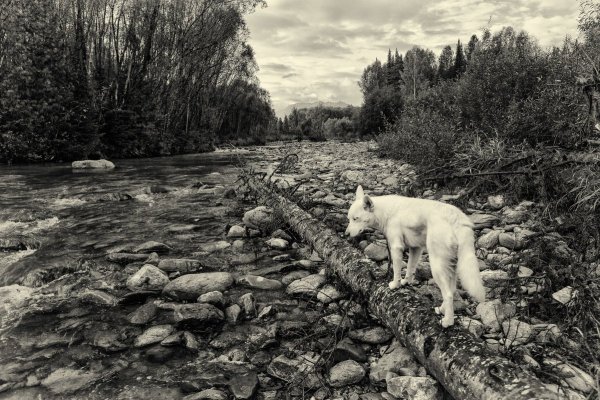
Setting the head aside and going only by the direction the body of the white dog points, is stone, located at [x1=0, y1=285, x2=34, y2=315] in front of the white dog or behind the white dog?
in front

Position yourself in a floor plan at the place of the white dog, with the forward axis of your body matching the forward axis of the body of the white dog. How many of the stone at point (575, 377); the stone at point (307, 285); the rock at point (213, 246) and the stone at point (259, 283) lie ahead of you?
3

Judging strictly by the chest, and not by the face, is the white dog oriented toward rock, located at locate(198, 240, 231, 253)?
yes

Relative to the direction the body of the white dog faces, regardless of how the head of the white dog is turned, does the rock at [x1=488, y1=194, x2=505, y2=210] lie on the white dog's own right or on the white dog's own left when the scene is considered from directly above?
on the white dog's own right

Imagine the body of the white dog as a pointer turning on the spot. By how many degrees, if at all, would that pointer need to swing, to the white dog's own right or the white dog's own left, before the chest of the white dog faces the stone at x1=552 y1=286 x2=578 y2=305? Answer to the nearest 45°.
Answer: approximately 90° to the white dog's own right

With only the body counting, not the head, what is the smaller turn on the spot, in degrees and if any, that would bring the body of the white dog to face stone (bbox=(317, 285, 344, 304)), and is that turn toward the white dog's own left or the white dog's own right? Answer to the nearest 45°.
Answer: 0° — it already faces it

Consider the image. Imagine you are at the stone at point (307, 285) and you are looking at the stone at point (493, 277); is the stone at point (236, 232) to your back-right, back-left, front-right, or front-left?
back-left

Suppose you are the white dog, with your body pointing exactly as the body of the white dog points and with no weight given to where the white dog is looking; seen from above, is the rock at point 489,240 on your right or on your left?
on your right

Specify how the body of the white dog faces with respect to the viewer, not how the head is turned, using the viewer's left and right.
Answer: facing away from the viewer and to the left of the viewer
